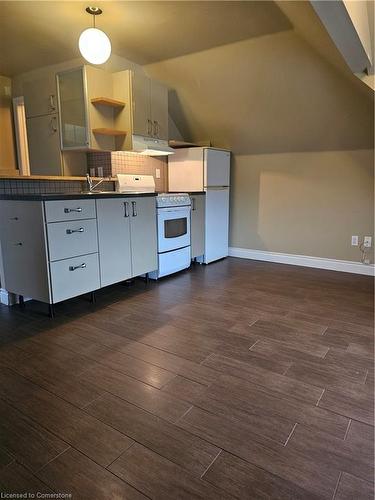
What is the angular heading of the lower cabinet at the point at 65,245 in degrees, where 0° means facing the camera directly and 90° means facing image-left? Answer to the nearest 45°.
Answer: approximately 315°

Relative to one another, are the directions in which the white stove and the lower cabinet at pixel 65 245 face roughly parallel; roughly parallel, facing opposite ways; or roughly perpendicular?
roughly parallel

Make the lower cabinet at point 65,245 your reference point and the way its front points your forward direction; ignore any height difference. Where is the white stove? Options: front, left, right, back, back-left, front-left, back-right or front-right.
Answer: left

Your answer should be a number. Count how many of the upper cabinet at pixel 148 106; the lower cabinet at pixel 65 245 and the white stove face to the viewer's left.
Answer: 0

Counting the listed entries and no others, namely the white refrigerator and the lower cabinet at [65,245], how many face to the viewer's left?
0

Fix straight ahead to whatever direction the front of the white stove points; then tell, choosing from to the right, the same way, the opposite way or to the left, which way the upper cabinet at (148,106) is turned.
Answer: the same way

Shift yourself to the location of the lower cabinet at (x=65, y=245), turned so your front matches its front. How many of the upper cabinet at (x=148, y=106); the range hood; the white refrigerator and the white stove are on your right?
0

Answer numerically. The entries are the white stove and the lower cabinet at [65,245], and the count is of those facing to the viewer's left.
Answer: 0

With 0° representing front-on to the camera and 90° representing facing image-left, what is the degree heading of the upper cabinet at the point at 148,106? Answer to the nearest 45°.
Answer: approximately 315°

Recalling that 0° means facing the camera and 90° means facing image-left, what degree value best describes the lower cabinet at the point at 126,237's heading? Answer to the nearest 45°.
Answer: approximately 315°

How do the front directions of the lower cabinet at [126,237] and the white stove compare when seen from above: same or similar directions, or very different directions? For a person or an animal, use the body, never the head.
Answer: same or similar directions

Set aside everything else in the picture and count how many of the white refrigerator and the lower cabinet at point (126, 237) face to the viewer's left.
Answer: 0

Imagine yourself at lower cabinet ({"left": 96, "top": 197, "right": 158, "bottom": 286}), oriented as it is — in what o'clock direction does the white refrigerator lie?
The white refrigerator is roughly at 9 o'clock from the lower cabinet.

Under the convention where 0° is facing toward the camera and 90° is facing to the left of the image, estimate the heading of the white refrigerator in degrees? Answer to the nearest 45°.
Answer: approximately 315°

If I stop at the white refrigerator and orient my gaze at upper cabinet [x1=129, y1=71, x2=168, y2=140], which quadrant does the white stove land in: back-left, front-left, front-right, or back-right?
front-left

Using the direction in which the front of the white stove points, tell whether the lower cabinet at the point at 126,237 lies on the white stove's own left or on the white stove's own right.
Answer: on the white stove's own right

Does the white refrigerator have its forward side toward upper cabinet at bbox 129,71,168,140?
no
